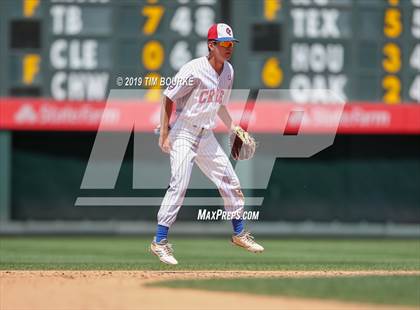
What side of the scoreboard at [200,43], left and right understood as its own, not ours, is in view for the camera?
front

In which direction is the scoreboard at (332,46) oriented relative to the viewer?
toward the camera

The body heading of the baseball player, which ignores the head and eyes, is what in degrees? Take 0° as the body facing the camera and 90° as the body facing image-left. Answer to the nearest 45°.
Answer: approximately 315°

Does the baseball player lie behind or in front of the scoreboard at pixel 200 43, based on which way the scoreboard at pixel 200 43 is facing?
in front

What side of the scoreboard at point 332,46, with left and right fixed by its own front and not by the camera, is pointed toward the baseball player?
front

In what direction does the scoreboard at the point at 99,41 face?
toward the camera

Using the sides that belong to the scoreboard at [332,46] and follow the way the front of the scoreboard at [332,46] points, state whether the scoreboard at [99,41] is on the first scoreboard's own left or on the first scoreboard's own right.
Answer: on the first scoreboard's own right

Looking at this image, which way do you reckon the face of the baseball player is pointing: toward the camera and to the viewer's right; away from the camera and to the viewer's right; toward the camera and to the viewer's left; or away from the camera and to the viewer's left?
toward the camera and to the viewer's right
